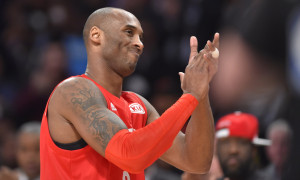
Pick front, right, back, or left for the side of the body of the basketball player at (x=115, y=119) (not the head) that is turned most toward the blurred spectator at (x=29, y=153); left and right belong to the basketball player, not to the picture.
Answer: back

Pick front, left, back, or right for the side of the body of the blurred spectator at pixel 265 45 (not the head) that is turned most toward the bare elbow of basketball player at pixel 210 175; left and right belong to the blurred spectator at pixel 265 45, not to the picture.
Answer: right

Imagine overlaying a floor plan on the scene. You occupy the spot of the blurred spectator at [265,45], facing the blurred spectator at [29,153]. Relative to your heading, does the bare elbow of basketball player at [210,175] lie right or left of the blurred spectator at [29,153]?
right

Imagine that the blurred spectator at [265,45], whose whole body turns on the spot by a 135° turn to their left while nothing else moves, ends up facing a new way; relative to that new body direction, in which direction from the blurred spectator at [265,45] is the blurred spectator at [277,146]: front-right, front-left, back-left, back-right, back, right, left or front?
back-left

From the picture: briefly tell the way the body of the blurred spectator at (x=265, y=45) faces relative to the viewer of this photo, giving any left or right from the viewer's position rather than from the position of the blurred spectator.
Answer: facing to the left of the viewer

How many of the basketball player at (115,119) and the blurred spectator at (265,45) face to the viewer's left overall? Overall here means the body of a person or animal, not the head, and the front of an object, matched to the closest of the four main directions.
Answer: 1

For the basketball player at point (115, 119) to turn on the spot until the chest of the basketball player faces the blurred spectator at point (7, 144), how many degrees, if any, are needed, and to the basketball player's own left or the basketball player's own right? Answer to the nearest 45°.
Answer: approximately 180°

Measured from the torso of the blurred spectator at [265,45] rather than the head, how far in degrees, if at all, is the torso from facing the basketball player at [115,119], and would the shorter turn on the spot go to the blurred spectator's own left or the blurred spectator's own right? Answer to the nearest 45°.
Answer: approximately 45° to the blurred spectator's own right
